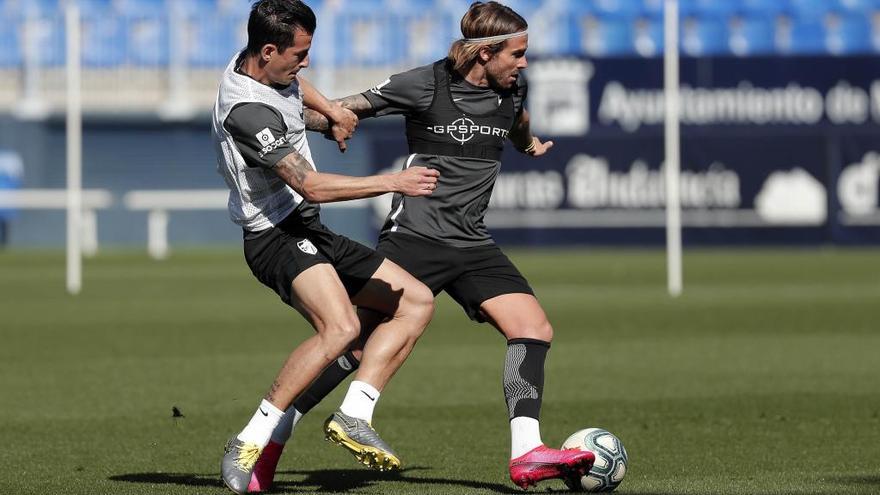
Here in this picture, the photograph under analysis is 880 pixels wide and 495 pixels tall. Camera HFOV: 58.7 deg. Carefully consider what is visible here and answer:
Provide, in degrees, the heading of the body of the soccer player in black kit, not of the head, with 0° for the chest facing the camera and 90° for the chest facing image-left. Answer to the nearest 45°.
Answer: approximately 315°

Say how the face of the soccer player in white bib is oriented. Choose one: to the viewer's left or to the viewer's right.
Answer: to the viewer's right

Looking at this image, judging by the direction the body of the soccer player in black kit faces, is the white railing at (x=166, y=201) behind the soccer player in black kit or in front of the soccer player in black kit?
behind

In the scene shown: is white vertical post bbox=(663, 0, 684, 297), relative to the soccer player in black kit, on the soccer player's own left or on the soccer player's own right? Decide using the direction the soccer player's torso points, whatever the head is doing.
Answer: on the soccer player's own left
